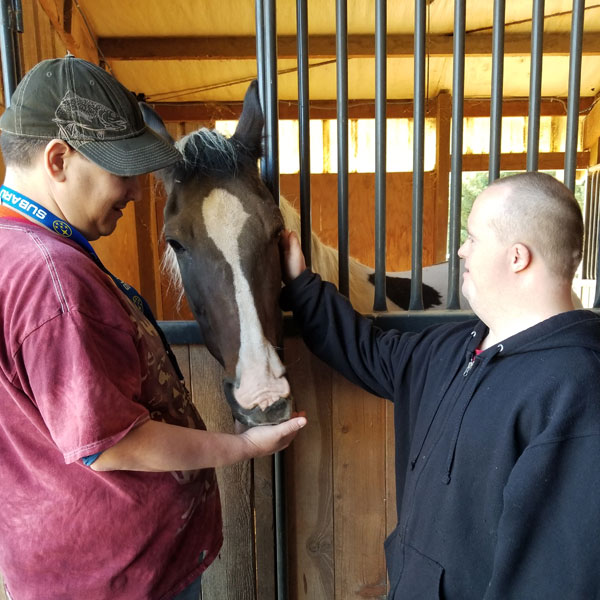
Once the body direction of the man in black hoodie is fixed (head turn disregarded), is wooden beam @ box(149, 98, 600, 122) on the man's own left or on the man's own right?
on the man's own right

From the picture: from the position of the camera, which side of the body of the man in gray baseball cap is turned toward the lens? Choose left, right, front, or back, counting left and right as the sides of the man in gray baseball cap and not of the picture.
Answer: right

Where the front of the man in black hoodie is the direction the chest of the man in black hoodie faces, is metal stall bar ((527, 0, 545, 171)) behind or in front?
behind

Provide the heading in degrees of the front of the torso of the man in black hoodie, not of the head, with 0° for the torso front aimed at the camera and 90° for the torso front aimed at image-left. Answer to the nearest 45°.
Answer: approximately 45°

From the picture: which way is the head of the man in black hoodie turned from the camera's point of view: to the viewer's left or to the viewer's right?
to the viewer's left

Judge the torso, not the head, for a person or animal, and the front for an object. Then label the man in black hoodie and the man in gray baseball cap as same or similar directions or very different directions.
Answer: very different directions

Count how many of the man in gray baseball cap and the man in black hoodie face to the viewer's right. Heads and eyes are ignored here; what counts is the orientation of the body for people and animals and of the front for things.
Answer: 1

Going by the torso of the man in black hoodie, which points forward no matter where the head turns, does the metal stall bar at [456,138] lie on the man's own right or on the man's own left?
on the man's own right
